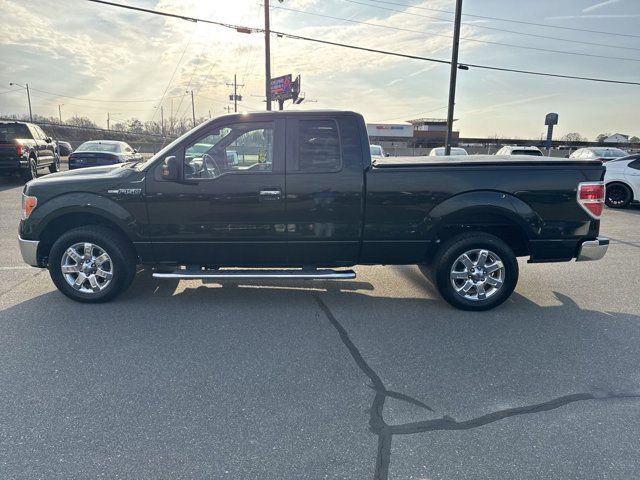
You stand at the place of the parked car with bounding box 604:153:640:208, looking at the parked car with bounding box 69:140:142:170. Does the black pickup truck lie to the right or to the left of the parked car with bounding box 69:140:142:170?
left

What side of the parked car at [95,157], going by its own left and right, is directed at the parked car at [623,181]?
right

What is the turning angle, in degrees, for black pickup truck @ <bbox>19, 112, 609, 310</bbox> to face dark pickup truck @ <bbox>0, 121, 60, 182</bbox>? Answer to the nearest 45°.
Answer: approximately 45° to its right

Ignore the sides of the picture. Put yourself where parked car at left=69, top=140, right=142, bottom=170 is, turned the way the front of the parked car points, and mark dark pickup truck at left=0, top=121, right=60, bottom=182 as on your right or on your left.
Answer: on your left

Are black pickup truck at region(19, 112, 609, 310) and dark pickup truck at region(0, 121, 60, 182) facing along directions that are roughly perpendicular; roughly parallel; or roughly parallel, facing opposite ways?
roughly perpendicular

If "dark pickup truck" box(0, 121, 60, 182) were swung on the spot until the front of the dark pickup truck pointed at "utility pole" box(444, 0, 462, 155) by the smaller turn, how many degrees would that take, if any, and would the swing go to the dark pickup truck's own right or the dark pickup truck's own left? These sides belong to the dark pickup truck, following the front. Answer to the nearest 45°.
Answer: approximately 45° to the dark pickup truck's own right

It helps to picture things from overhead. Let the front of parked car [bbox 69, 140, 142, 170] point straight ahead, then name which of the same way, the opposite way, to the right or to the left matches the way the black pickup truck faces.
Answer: to the left

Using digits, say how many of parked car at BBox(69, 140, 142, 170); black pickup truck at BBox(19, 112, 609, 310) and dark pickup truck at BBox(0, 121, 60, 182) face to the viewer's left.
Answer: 1

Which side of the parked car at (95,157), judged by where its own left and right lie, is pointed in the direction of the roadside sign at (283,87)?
front

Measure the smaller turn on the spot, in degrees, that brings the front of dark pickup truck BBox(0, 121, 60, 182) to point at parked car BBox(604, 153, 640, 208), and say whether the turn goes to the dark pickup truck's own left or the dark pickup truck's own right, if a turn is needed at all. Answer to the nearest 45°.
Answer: approximately 90° to the dark pickup truck's own right

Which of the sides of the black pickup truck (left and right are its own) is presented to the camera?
left

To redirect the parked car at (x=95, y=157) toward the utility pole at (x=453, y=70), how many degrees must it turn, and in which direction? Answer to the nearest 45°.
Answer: approximately 45° to its right

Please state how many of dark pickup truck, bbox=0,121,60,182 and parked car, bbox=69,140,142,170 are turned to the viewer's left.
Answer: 0
